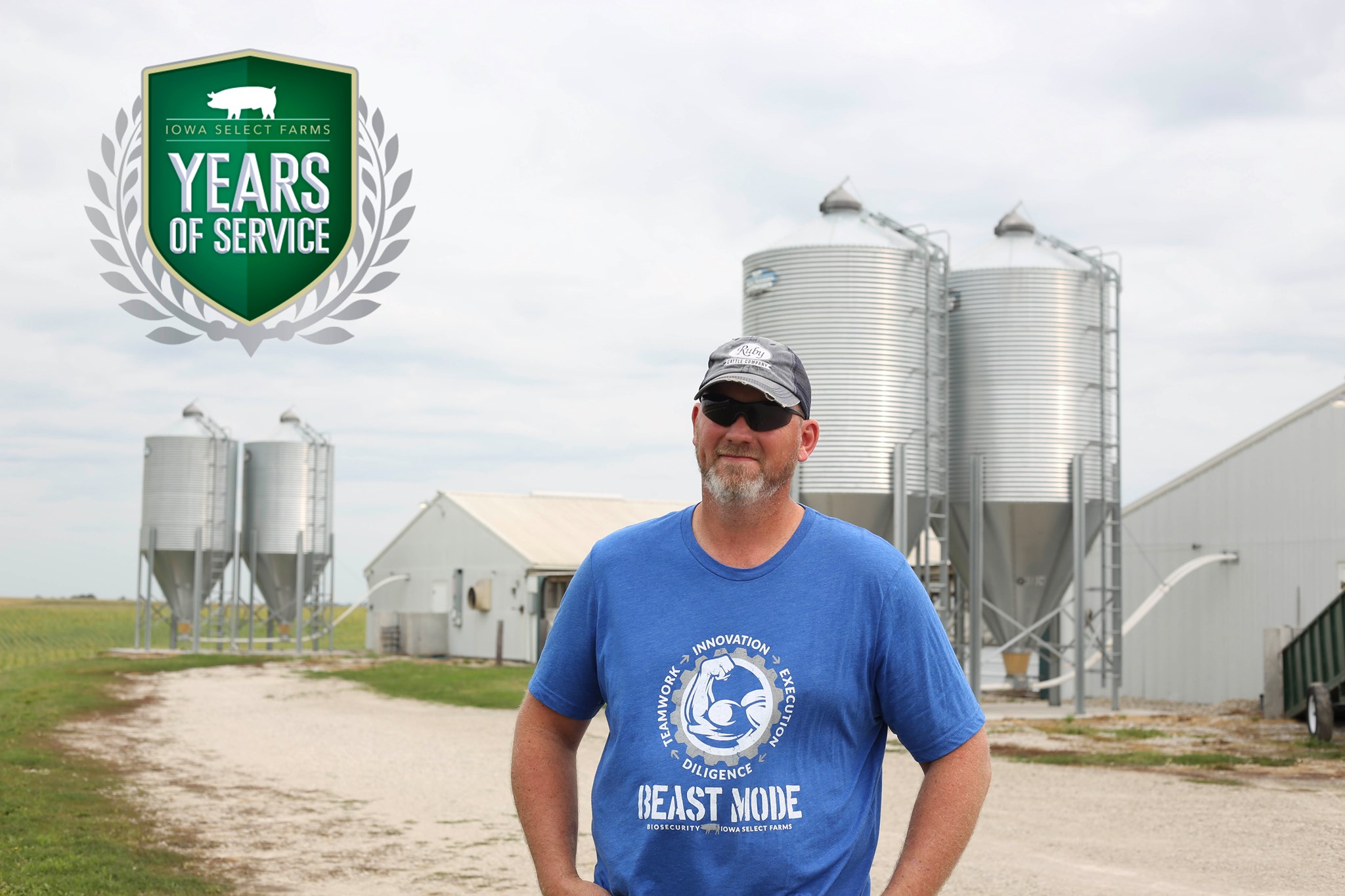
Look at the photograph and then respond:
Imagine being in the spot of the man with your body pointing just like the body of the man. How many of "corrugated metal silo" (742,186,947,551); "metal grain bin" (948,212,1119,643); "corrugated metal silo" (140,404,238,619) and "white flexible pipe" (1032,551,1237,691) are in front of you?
0

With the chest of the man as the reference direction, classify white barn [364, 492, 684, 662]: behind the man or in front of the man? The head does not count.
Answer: behind

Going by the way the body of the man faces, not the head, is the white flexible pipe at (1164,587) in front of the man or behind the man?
behind

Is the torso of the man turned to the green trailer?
no

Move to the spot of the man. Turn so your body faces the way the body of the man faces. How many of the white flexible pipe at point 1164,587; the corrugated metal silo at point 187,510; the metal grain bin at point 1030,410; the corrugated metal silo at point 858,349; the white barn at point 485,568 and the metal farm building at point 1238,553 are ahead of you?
0

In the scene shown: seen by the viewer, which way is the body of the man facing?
toward the camera

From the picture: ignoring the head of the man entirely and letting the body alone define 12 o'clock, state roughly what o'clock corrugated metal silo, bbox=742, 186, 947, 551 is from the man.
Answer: The corrugated metal silo is roughly at 6 o'clock from the man.

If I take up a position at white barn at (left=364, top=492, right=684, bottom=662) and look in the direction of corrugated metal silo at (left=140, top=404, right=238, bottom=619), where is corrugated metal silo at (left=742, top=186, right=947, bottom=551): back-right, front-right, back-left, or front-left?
back-left

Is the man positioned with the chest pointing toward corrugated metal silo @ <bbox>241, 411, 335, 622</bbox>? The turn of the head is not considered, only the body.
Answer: no

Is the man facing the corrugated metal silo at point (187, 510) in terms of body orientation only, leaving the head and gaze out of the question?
no

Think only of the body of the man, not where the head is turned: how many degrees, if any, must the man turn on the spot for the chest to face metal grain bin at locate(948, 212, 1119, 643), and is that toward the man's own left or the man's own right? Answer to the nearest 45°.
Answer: approximately 180°

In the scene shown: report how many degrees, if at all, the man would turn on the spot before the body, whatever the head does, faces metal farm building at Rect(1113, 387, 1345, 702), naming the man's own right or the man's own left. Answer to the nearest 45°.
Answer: approximately 180°
